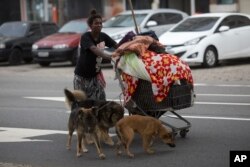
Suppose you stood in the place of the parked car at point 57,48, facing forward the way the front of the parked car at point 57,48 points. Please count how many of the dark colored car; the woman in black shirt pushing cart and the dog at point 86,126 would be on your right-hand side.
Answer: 1

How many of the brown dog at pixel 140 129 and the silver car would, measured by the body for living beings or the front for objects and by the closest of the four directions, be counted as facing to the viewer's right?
1

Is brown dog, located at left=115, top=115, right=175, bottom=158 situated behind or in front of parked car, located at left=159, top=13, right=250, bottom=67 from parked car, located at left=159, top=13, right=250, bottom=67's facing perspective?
in front

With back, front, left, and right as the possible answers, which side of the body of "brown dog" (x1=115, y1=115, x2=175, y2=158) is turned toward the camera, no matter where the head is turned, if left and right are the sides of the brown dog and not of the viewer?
right

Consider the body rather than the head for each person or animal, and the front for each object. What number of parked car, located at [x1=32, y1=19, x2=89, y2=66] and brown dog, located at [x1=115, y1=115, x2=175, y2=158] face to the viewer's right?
1

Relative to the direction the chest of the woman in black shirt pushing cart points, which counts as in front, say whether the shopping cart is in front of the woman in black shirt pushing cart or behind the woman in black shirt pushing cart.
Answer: in front

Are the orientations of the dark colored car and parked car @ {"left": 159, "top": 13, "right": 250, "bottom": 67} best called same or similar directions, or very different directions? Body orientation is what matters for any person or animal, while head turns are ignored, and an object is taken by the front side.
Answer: same or similar directions

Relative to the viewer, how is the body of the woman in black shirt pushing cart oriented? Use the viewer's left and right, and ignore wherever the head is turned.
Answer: facing the viewer and to the right of the viewer

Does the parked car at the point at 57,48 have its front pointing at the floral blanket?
no

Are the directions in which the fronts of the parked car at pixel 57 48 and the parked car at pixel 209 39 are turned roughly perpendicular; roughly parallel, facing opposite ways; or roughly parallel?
roughly parallel

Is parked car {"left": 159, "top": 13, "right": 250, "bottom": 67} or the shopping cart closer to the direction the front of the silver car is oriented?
the shopping cart

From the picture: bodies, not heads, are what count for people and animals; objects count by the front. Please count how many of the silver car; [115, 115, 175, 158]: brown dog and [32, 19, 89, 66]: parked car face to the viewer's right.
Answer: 1

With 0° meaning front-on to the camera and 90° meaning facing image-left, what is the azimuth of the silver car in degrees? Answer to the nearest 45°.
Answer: approximately 45°

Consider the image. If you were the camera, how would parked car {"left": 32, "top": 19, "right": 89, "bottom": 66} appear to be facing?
facing the viewer and to the left of the viewer

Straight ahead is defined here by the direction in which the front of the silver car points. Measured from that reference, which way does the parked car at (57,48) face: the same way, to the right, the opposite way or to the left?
the same way

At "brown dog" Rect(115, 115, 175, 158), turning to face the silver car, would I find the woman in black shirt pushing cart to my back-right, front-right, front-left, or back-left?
front-left

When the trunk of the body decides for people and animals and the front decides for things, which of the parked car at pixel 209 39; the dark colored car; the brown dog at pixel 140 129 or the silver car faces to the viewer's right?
the brown dog

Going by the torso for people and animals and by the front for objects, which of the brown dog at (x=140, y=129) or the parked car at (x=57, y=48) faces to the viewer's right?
the brown dog
